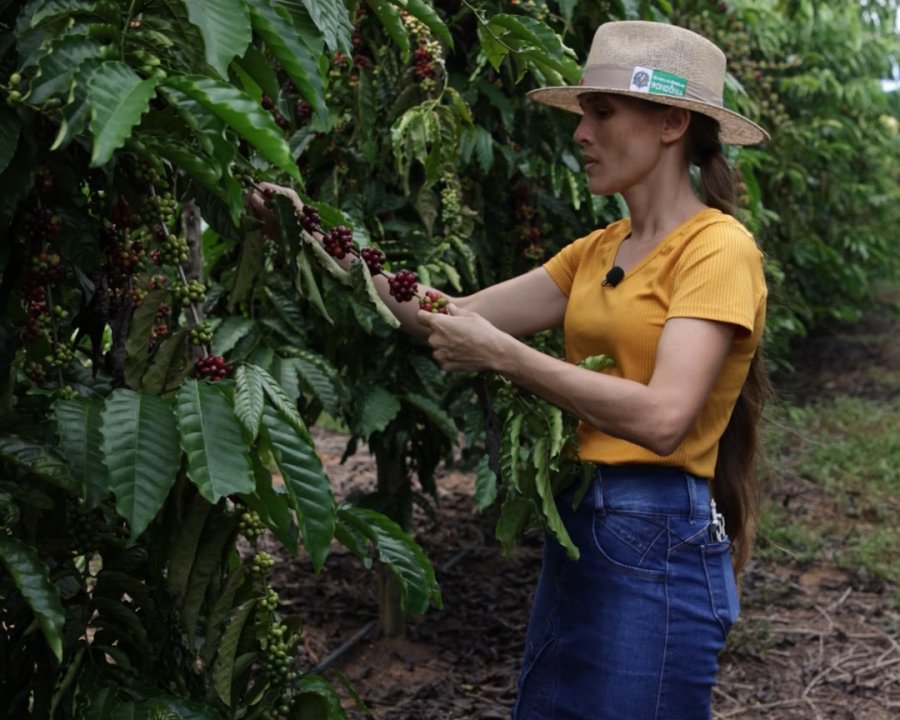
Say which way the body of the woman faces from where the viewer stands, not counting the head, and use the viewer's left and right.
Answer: facing the viewer and to the left of the viewer

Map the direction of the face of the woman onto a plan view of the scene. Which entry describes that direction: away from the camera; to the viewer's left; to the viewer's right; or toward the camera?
to the viewer's left

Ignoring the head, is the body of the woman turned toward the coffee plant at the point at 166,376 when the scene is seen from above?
yes
